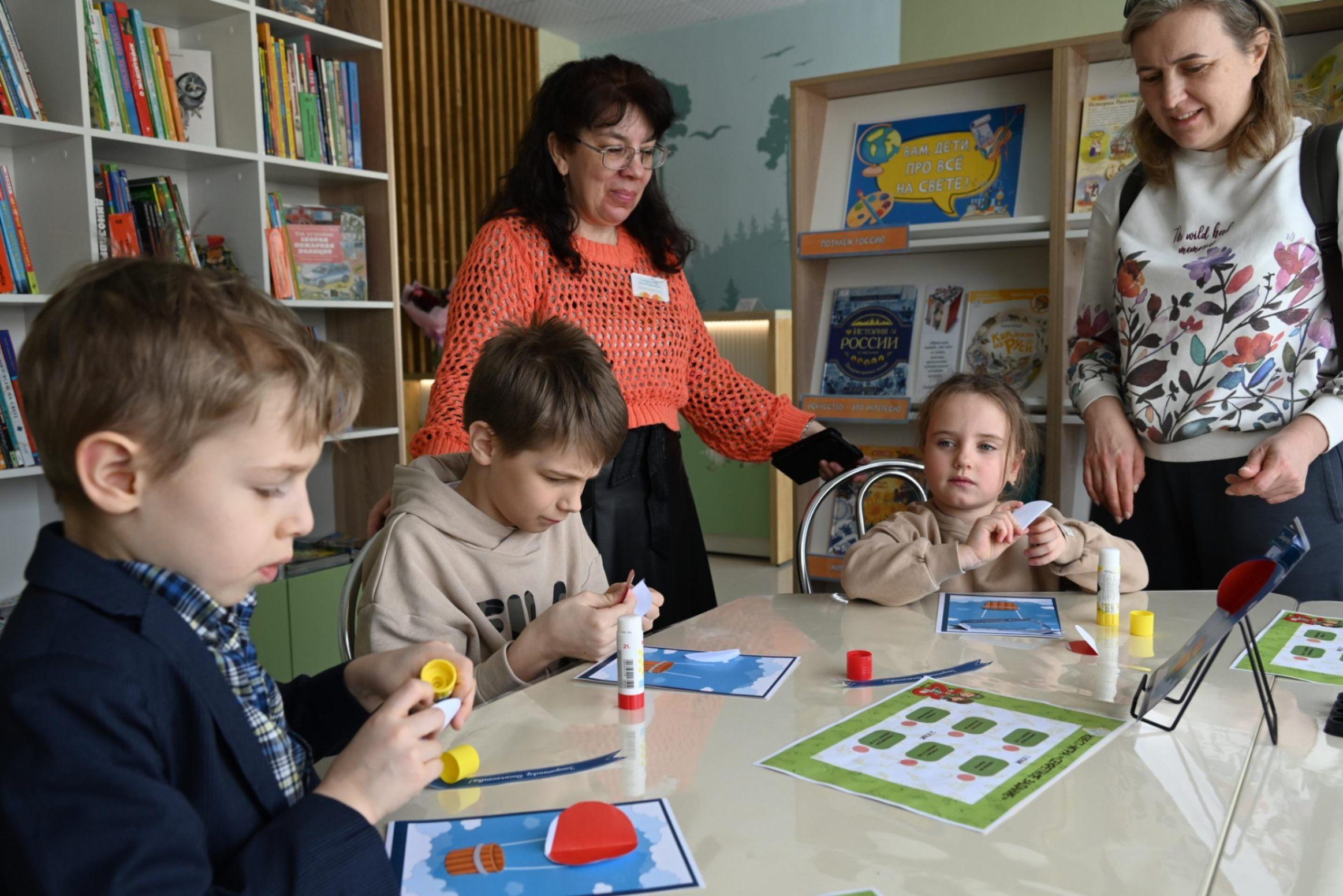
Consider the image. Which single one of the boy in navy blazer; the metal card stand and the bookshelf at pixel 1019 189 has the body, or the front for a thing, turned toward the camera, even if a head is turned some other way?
the bookshelf

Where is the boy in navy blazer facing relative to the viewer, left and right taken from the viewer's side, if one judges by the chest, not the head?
facing to the right of the viewer

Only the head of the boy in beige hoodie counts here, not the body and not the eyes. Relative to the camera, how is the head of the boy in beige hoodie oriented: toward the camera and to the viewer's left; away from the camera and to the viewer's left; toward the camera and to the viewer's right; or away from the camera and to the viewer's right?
toward the camera and to the viewer's right

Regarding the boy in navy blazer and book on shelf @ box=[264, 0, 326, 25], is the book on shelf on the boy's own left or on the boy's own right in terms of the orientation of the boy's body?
on the boy's own left

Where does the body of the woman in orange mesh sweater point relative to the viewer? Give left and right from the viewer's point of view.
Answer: facing the viewer and to the right of the viewer

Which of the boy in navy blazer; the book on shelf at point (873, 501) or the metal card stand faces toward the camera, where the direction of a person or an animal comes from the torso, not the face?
the book on shelf

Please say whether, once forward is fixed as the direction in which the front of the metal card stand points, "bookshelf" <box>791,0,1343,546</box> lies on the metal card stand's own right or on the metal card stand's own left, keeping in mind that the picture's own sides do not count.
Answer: on the metal card stand's own right

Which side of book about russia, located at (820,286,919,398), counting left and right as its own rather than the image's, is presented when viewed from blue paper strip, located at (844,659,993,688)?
front

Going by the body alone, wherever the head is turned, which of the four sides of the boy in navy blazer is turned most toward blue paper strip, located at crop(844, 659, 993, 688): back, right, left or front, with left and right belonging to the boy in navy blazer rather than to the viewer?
front

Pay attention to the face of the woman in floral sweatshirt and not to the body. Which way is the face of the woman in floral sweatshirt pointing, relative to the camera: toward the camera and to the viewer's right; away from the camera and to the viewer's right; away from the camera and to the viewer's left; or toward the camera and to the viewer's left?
toward the camera and to the viewer's left

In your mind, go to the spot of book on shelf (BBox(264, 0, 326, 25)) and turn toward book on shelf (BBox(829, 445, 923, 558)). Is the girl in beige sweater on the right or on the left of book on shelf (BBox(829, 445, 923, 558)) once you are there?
right
